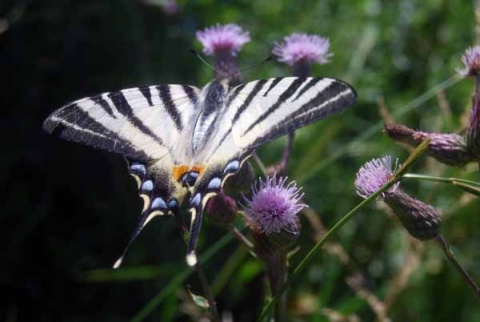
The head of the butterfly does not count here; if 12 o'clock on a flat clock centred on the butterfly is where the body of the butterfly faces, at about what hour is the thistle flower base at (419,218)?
The thistle flower base is roughly at 4 o'clock from the butterfly.

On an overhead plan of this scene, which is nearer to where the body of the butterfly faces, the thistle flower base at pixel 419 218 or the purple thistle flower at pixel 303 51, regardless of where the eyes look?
the purple thistle flower

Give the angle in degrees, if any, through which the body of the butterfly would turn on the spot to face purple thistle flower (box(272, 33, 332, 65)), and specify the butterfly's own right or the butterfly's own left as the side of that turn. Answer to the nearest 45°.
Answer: approximately 45° to the butterfly's own right

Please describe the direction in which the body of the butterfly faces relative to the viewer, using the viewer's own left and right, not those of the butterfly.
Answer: facing away from the viewer

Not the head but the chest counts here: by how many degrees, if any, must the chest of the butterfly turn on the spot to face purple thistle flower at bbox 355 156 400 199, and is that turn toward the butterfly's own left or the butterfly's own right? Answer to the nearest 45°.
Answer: approximately 135° to the butterfly's own right
